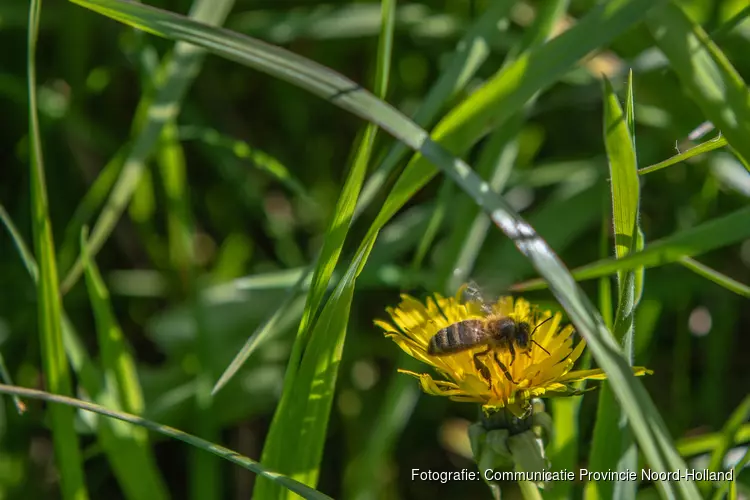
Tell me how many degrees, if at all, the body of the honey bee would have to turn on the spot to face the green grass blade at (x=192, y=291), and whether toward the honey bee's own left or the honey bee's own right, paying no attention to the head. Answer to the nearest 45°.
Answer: approximately 135° to the honey bee's own left

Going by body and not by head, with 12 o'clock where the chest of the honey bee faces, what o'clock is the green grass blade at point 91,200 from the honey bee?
The green grass blade is roughly at 7 o'clock from the honey bee.

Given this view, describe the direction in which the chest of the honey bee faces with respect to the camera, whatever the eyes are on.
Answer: to the viewer's right
